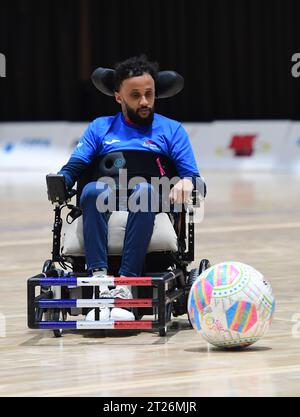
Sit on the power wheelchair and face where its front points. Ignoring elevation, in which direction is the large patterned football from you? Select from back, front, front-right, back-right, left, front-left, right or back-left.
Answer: front-left

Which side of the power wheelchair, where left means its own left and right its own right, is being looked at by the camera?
front

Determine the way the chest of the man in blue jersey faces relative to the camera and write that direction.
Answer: toward the camera
